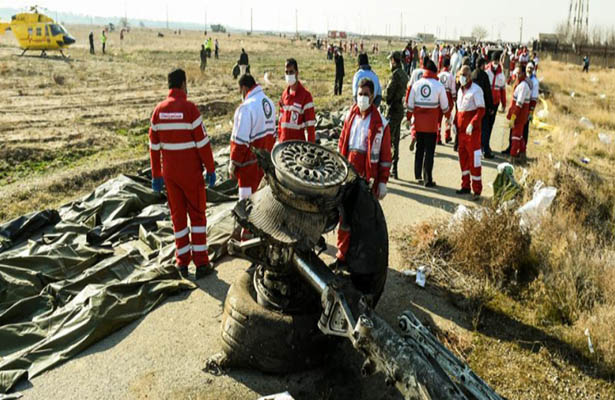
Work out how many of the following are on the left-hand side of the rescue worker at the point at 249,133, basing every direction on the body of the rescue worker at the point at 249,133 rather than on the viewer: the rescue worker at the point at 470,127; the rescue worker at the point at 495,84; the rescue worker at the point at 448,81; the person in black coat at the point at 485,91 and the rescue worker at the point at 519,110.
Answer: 0

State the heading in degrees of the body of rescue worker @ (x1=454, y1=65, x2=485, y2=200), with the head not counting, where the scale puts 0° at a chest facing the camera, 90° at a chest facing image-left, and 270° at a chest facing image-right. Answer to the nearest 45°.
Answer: approximately 45°

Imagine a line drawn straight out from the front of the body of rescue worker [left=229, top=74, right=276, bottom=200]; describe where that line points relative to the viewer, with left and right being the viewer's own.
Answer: facing away from the viewer and to the left of the viewer

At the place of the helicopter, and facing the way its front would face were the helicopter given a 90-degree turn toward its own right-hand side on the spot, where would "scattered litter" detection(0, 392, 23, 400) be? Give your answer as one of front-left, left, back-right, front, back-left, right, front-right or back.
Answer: front

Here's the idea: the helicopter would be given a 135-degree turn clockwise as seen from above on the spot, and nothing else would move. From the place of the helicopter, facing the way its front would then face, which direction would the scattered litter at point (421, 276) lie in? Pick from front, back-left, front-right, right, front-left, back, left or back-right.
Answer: front-left

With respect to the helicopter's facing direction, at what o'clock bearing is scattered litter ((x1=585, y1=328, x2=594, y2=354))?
The scattered litter is roughly at 3 o'clock from the helicopter.

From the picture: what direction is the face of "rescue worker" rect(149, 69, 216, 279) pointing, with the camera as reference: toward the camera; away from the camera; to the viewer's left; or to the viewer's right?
away from the camera

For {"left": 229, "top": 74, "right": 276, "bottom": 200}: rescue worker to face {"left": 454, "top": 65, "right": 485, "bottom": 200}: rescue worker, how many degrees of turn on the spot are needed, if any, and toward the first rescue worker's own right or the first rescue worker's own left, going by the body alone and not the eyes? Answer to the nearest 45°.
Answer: approximately 90° to the first rescue worker's own right

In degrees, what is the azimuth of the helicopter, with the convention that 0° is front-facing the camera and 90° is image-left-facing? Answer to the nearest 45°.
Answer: approximately 270°

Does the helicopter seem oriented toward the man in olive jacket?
no

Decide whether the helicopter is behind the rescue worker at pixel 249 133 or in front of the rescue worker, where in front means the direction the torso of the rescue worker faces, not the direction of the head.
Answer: in front
